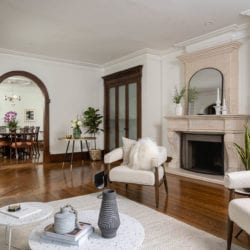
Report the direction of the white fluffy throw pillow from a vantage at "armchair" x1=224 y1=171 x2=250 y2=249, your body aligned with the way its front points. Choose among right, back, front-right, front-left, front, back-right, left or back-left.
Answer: right

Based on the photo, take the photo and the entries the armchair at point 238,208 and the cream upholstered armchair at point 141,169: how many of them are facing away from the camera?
0

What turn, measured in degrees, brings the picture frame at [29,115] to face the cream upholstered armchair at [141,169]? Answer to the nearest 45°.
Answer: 0° — it already faces it

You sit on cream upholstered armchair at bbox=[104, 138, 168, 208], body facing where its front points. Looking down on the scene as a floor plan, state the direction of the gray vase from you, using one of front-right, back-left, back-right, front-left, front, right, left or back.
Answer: front-left

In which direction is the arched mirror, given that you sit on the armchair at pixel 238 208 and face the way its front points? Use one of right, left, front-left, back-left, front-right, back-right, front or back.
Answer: back-right

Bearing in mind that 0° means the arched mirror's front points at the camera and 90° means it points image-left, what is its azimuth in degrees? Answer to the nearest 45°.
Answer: approximately 45°

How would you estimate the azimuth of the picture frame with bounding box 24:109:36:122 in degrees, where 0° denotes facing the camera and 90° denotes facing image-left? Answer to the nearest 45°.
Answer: approximately 0°

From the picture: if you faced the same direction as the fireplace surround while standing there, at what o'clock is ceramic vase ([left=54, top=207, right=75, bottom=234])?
The ceramic vase is roughly at 11 o'clock from the fireplace surround.

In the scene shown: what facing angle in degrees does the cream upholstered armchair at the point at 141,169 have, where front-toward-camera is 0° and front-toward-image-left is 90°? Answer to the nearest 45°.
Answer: approximately 45°

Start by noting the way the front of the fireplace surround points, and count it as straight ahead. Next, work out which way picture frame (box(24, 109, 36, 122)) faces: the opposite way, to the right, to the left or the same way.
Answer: to the left

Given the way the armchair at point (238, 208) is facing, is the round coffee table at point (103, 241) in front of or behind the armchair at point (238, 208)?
in front

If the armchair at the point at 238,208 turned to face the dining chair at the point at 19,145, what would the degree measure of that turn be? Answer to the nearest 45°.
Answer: approximately 90° to its right

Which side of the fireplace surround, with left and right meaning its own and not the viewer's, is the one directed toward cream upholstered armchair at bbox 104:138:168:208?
front

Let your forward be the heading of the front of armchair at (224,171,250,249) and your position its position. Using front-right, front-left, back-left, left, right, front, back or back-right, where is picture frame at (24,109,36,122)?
right
